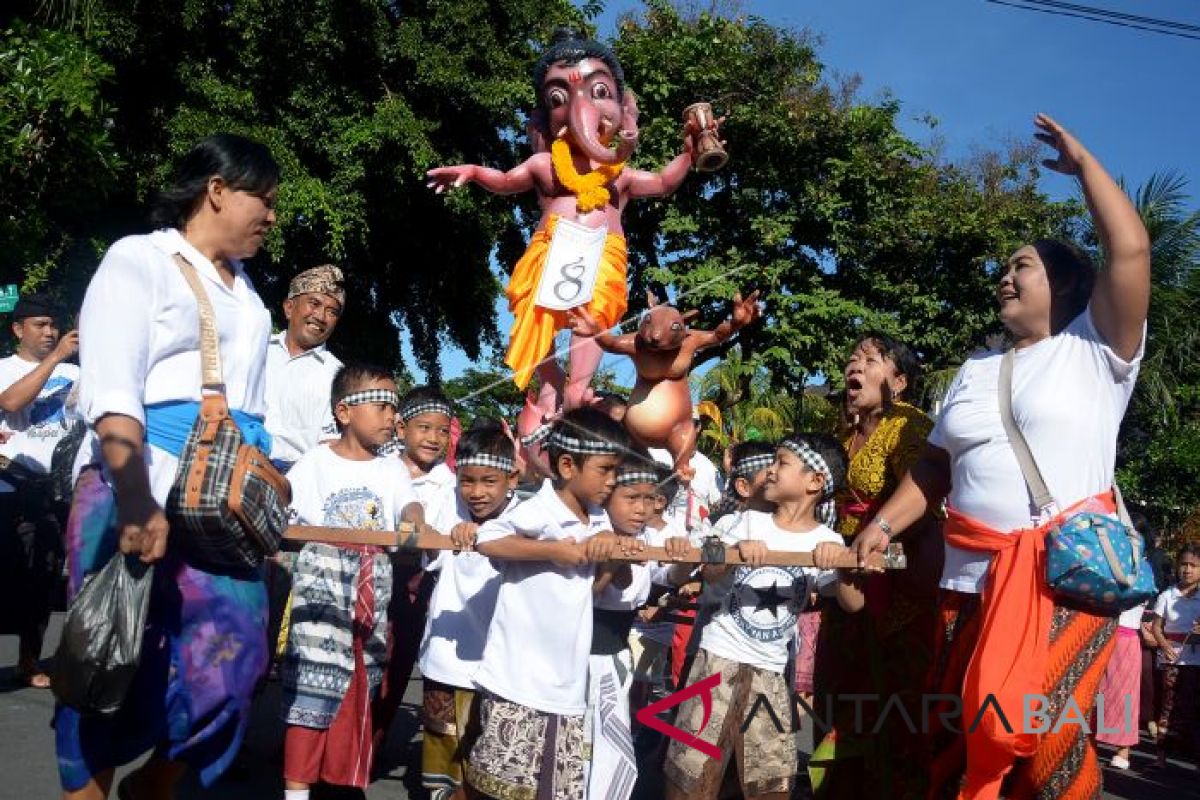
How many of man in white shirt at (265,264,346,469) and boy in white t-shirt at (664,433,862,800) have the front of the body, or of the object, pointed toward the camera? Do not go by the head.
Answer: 2

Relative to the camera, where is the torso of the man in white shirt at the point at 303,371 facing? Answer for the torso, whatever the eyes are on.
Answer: toward the camera

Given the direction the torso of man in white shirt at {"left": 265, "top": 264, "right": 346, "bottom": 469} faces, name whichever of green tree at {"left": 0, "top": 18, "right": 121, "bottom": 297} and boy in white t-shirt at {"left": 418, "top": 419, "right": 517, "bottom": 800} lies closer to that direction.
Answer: the boy in white t-shirt

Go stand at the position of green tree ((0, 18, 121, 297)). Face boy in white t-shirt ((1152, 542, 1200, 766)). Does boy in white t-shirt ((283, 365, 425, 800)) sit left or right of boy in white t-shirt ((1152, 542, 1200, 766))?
right

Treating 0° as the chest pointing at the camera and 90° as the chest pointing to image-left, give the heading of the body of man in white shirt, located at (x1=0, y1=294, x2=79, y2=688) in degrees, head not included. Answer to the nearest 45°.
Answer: approximately 315°

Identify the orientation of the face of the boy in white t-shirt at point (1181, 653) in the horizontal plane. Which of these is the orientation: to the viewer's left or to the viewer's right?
to the viewer's left

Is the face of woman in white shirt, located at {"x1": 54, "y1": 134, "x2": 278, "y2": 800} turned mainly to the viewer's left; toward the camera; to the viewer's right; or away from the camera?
to the viewer's right

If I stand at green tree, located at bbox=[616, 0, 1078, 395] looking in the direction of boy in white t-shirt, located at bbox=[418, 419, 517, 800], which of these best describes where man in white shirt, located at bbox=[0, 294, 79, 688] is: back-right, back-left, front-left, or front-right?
front-right

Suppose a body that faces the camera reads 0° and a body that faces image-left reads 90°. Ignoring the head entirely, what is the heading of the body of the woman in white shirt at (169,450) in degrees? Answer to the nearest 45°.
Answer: approximately 315°

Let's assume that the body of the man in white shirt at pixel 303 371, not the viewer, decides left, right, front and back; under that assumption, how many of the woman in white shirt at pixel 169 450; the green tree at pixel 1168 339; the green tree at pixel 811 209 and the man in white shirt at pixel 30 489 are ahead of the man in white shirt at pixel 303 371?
1

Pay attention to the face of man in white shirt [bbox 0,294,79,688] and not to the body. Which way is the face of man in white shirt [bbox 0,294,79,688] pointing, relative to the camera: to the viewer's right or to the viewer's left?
to the viewer's right

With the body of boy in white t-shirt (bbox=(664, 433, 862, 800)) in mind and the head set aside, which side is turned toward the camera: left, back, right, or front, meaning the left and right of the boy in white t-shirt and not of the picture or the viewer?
front

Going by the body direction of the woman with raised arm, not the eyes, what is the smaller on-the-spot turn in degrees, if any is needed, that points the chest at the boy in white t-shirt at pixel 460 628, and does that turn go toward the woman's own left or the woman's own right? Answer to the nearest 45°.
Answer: approximately 45° to the woman's own right
